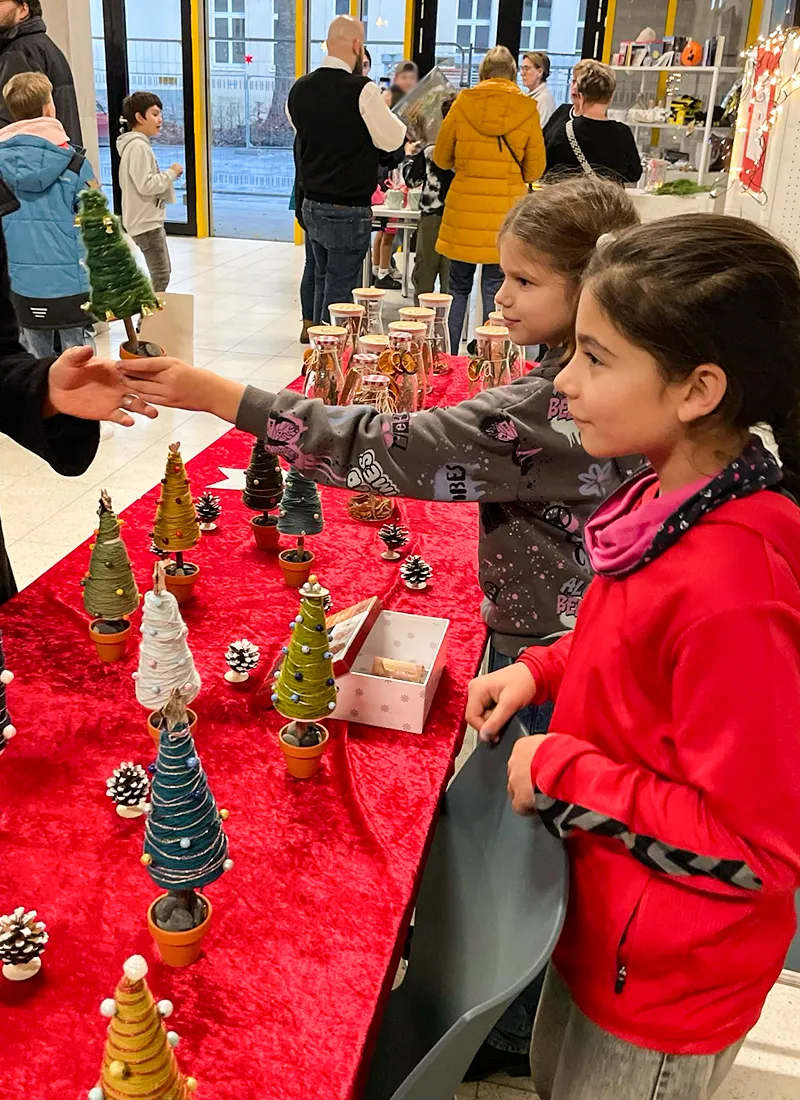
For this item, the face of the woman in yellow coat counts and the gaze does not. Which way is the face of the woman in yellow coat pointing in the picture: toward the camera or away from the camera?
away from the camera

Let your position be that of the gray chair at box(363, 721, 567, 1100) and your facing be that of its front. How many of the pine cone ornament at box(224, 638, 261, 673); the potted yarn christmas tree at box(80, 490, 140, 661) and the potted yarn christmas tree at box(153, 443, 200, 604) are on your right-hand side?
3

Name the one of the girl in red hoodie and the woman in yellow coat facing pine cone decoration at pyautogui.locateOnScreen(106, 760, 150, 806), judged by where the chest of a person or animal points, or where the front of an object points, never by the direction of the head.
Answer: the girl in red hoodie

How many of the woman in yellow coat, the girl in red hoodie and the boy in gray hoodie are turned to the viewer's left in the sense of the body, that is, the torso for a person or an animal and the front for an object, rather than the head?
1

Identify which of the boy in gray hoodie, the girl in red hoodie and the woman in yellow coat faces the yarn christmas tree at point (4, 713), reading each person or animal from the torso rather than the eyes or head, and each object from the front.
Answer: the girl in red hoodie

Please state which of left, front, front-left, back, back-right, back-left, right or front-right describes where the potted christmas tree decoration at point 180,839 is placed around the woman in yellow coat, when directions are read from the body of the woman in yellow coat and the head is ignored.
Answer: back

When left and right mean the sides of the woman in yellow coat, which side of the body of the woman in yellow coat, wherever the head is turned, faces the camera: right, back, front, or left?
back

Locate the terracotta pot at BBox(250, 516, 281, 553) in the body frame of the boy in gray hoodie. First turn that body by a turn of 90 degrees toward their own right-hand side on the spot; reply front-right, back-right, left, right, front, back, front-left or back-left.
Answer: front

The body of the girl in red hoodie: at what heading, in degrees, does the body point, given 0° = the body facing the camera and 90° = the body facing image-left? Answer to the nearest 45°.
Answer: approximately 90°

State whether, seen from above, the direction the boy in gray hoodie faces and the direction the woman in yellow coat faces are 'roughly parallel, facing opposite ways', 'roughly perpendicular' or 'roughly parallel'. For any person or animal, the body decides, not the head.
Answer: roughly perpendicular

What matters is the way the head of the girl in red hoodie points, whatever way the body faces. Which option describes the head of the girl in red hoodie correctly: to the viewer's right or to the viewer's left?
to the viewer's left

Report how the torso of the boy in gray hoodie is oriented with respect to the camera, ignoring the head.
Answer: to the viewer's right

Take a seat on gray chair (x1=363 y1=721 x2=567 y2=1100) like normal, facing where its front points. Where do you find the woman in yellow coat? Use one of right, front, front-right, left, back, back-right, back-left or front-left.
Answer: back-right

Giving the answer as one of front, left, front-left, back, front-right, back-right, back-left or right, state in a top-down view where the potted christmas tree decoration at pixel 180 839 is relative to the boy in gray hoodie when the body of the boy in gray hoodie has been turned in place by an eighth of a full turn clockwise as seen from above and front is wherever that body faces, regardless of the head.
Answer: front-right
